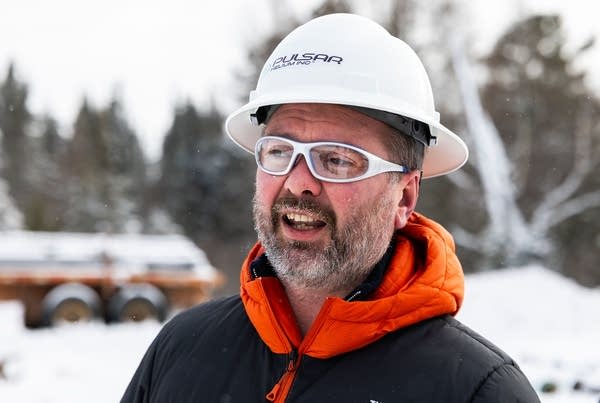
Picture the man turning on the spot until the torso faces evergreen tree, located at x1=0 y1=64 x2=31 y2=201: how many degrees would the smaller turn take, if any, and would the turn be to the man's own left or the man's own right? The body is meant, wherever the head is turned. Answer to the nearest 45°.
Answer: approximately 90° to the man's own right

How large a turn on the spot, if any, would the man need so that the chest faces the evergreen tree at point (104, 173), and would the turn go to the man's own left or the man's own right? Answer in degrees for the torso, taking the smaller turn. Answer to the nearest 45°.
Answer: approximately 135° to the man's own right

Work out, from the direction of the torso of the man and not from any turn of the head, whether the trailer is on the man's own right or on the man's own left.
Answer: on the man's own right

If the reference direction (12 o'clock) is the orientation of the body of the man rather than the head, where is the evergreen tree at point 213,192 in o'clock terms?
The evergreen tree is roughly at 4 o'clock from the man.

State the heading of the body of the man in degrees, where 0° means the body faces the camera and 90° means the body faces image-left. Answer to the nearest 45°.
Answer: approximately 45°

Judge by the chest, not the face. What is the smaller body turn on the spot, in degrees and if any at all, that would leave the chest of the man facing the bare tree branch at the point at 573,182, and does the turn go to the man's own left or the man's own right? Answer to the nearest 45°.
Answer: approximately 135° to the man's own right
